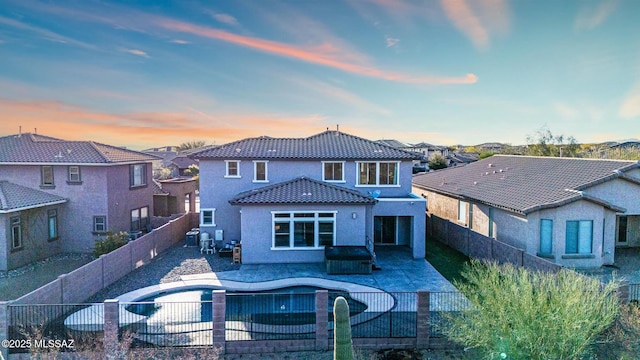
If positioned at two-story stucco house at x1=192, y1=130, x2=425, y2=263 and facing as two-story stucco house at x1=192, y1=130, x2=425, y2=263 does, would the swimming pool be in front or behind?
behind

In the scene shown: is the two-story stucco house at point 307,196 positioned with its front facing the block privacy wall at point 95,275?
no

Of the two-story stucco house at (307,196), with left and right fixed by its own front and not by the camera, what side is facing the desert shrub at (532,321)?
back

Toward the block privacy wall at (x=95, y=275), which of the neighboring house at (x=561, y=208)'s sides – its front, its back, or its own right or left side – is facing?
left

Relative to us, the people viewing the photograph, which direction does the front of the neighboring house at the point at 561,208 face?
facing away from the viewer and to the left of the viewer

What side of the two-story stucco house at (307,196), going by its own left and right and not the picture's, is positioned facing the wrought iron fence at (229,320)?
back

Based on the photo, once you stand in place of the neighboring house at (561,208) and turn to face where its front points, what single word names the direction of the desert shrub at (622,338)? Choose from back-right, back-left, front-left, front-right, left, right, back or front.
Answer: back-left

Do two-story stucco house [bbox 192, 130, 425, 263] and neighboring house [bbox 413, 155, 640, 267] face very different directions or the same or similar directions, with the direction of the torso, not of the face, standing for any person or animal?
same or similar directions

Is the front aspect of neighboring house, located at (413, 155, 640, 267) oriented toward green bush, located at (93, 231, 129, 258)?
no

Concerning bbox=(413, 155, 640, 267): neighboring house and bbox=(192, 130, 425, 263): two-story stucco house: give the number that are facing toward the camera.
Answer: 0

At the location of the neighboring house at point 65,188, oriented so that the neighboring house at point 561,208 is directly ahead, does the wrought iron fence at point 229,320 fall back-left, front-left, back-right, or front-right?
front-right

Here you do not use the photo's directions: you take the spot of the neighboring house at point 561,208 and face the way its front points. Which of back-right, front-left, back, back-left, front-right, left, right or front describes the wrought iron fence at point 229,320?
left

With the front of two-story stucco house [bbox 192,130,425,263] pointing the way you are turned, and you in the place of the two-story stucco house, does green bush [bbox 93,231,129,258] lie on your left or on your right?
on your left

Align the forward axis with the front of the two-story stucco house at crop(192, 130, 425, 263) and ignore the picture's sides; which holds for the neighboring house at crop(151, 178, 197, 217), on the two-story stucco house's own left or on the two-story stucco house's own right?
on the two-story stucco house's own left

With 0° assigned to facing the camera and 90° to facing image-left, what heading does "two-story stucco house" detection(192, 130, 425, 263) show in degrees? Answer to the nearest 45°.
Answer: approximately 180°
